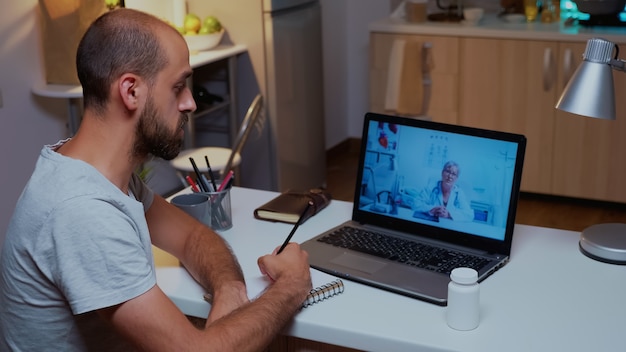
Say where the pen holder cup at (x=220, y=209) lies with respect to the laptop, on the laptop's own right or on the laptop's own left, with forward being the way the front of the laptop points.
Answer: on the laptop's own right

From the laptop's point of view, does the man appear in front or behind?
in front

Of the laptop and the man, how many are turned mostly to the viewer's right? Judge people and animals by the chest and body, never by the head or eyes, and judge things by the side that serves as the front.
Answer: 1

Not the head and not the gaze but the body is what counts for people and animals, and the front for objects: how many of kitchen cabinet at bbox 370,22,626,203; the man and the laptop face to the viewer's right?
1

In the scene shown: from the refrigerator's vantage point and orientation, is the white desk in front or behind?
in front

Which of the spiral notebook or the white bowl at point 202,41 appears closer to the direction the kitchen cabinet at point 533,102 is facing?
the spiral notebook

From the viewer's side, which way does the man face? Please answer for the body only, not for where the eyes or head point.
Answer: to the viewer's right

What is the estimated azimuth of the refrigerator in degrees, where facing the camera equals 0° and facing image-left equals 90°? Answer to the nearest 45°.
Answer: approximately 315°

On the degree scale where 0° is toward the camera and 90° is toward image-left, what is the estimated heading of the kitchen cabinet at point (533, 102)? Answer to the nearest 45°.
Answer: approximately 0°

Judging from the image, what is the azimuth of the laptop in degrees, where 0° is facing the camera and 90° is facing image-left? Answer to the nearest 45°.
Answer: approximately 45°

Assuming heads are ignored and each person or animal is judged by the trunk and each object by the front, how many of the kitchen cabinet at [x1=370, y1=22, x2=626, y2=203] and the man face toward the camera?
1
